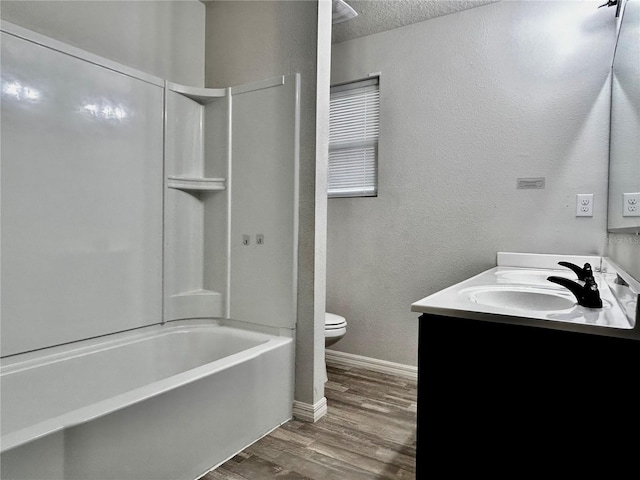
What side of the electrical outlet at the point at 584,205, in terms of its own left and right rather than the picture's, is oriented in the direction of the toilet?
right

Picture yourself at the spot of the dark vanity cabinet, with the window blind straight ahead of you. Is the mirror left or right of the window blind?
right

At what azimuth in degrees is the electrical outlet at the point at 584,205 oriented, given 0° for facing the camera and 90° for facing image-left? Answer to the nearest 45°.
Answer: approximately 0°

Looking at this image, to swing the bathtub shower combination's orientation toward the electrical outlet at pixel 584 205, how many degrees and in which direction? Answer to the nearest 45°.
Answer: approximately 45° to its left

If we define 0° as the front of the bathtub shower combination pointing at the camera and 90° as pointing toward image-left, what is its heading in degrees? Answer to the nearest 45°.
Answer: approximately 315°

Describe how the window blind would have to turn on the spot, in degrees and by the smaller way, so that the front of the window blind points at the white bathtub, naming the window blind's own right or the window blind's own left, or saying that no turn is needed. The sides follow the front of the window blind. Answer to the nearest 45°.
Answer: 0° — it already faces it
